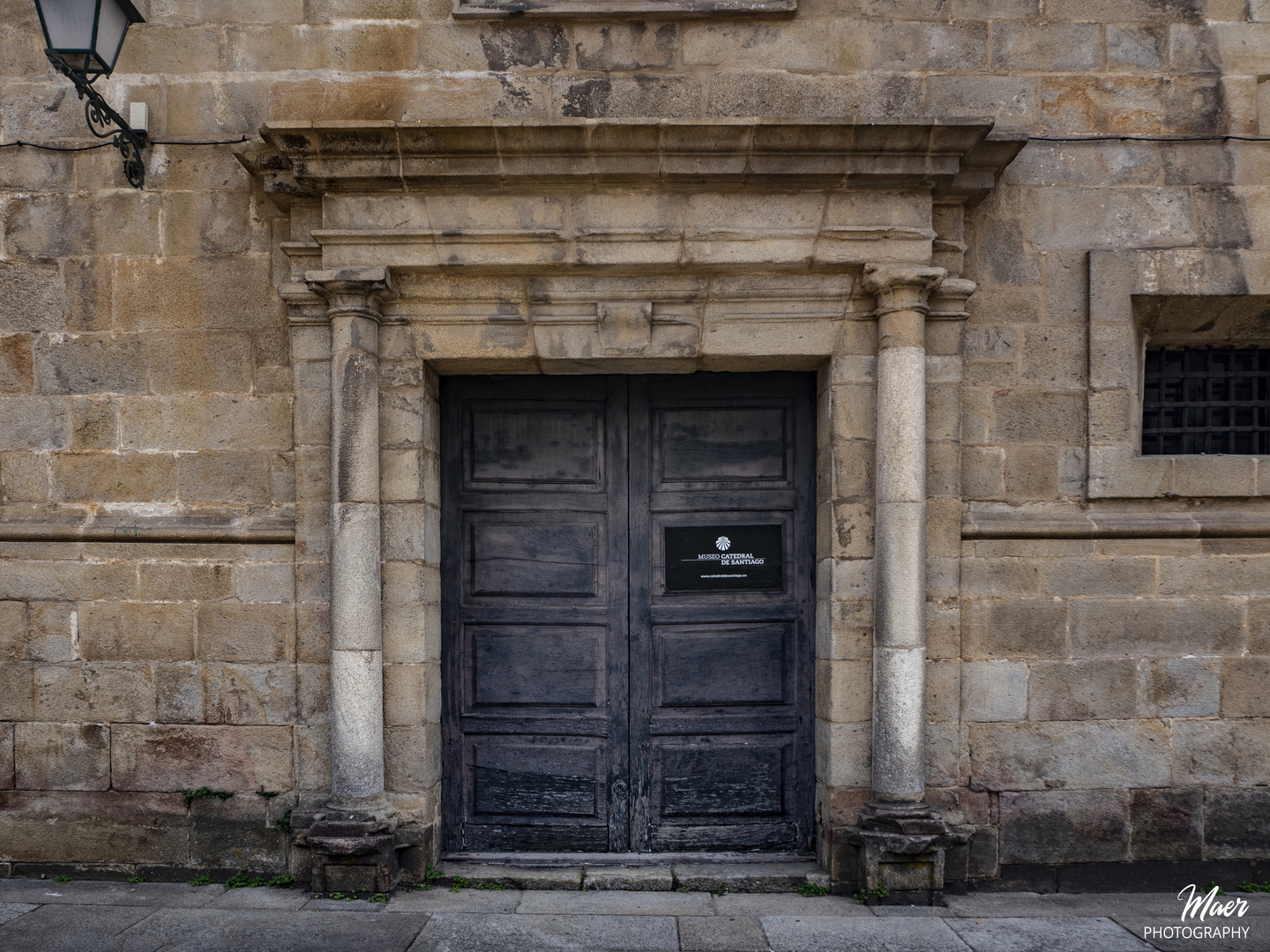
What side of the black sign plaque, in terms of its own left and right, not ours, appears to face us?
front

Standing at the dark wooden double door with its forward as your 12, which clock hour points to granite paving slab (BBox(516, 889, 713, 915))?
The granite paving slab is roughly at 12 o'clock from the dark wooden double door.

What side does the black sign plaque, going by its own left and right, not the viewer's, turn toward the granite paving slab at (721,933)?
front

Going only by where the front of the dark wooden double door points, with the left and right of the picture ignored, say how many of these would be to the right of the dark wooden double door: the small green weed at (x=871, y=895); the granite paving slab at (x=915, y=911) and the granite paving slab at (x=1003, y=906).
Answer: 0

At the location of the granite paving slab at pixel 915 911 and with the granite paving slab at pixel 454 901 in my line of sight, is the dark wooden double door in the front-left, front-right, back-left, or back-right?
front-right

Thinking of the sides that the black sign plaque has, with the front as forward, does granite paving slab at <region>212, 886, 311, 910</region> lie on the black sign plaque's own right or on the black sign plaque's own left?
on the black sign plaque's own right

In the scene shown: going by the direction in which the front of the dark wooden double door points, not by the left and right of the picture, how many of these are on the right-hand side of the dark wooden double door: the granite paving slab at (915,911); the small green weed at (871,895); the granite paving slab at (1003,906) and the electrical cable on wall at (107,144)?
1

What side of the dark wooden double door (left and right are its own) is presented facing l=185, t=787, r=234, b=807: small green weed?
right

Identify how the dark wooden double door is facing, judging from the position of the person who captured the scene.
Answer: facing the viewer
